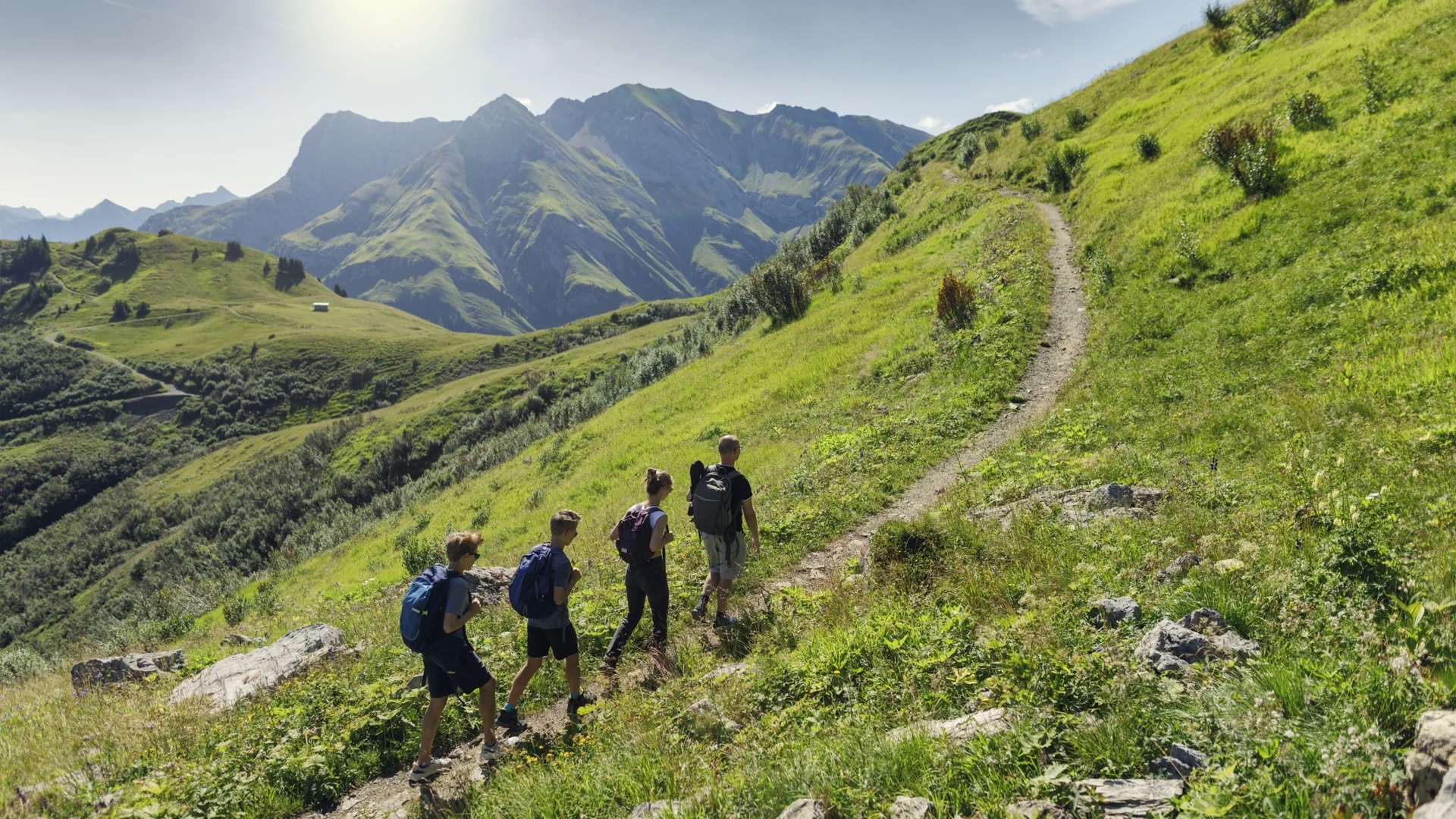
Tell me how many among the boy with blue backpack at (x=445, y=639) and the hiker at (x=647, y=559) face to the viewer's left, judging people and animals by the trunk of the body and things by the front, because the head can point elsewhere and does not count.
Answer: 0

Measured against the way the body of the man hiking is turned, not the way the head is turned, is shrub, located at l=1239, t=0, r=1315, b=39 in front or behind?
in front

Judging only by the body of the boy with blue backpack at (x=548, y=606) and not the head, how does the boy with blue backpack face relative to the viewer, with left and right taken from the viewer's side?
facing away from the viewer and to the right of the viewer

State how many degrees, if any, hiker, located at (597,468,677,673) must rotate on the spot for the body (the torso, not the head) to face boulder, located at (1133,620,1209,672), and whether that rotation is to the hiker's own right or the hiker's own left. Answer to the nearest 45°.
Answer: approximately 90° to the hiker's own right

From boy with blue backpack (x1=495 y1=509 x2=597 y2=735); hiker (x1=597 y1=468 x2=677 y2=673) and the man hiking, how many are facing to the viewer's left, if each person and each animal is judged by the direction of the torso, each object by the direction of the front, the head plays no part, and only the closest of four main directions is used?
0

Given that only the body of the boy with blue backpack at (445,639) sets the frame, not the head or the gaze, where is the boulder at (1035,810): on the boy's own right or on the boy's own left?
on the boy's own right

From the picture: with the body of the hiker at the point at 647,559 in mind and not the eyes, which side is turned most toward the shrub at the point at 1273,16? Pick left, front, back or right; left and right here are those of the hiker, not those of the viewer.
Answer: front

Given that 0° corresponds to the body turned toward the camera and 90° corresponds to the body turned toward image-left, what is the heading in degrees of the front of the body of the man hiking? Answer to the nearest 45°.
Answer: approximately 225°

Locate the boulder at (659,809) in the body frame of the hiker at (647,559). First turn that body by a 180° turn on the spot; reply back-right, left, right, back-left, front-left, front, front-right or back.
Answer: front-left

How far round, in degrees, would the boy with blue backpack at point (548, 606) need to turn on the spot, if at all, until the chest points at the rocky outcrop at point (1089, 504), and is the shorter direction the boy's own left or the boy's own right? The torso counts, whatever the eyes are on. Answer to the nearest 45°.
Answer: approximately 45° to the boy's own right

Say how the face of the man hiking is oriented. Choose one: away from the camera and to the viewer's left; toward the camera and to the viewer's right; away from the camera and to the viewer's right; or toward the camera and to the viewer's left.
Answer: away from the camera and to the viewer's right

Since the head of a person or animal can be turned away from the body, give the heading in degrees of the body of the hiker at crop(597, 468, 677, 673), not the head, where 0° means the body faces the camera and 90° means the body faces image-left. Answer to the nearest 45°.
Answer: approximately 225°
